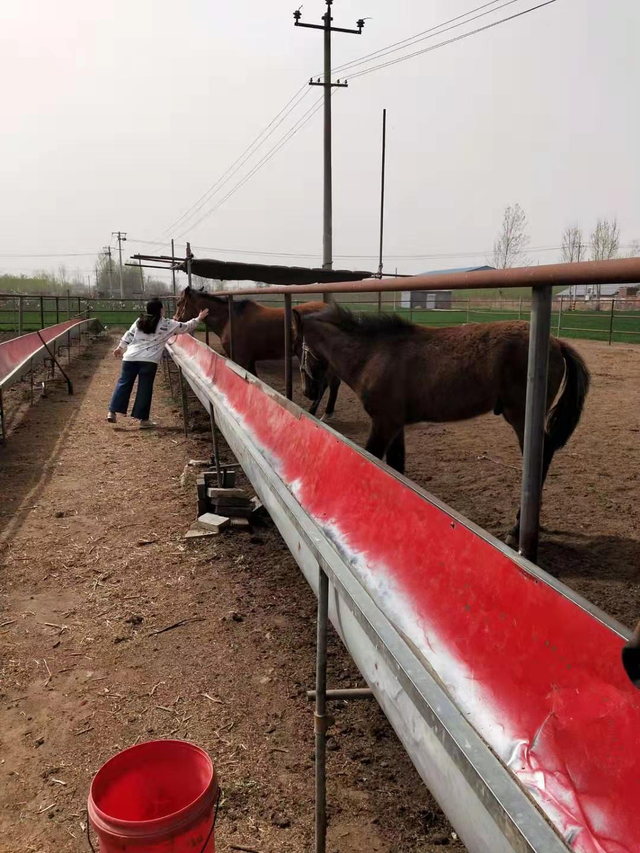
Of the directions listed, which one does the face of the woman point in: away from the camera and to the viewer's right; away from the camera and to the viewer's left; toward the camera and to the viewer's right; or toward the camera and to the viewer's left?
away from the camera and to the viewer's right

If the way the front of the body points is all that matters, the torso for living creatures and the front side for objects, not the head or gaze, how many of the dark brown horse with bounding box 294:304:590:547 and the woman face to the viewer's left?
1

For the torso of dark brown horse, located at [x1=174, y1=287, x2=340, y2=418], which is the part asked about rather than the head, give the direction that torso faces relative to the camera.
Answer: to the viewer's left

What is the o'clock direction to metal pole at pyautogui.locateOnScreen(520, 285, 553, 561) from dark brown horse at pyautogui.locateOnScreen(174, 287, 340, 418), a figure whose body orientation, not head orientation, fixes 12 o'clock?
The metal pole is roughly at 9 o'clock from the dark brown horse.

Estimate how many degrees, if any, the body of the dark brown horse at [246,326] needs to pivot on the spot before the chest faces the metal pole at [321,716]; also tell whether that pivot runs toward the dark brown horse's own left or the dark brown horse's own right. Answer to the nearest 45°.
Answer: approximately 90° to the dark brown horse's own left

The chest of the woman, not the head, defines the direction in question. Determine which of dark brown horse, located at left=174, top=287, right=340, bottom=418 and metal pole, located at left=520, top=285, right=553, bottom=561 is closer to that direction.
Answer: the dark brown horse

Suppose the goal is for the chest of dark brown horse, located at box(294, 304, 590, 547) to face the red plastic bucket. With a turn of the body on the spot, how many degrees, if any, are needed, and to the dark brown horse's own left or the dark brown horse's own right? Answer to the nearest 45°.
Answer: approximately 90° to the dark brown horse's own left

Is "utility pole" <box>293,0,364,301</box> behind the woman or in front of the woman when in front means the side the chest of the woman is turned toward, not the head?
in front

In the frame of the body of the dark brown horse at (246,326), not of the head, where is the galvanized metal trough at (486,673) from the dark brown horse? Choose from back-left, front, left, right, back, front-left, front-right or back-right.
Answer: left

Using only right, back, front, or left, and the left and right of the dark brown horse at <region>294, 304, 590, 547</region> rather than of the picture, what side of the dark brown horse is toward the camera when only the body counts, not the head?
left

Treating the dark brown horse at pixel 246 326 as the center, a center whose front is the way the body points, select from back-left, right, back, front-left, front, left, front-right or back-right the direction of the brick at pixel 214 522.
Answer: left

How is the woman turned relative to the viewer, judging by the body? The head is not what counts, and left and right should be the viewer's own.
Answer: facing away from the viewer and to the right of the viewer
